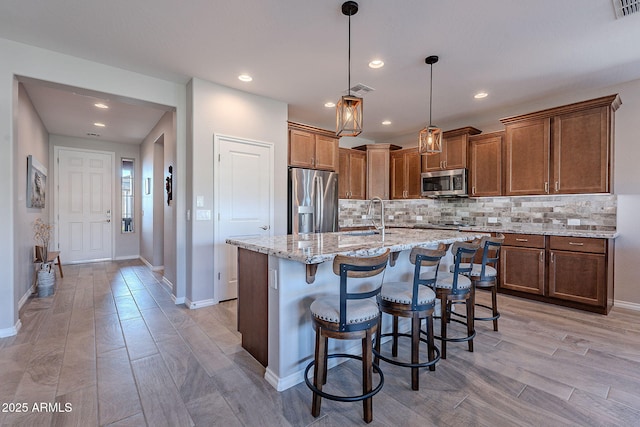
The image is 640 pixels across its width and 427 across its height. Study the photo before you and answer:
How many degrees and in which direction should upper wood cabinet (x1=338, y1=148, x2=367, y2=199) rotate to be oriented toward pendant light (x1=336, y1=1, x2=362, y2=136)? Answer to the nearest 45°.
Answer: approximately 45° to its right

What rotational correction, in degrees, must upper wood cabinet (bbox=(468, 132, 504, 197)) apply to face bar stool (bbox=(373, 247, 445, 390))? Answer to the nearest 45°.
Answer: approximately 45° to its left

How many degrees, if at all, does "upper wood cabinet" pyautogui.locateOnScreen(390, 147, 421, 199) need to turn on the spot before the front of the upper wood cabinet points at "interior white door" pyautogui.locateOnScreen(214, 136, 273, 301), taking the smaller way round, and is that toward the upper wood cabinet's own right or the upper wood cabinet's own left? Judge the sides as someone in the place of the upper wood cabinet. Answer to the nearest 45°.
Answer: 0° — it already faces it

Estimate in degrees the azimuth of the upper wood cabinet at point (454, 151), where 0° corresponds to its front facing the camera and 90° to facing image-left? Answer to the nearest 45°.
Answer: approximately 45°

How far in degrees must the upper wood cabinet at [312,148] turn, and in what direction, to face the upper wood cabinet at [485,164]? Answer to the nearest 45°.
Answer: approximately 45° to its left

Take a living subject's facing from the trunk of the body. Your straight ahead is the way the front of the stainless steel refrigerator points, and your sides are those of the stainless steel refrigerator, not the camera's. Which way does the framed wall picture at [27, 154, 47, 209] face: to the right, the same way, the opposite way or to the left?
to the left

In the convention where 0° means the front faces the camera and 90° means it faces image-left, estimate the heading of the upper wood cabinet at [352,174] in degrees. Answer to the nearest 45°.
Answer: approximately 315°

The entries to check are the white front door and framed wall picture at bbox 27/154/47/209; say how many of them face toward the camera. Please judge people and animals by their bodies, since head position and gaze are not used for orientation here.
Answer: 1

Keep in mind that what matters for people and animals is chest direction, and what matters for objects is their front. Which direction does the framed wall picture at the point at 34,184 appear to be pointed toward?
to the viewer's right
